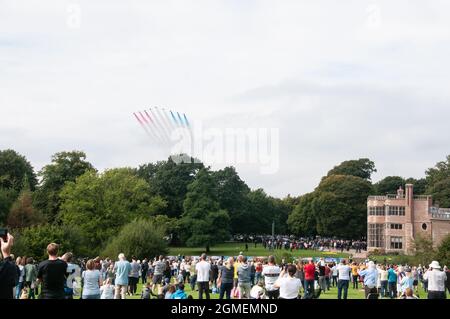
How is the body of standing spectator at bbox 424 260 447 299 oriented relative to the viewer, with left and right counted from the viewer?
facing away from the viewer

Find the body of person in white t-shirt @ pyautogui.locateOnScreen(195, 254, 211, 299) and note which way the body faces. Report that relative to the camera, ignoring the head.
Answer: away from the camera

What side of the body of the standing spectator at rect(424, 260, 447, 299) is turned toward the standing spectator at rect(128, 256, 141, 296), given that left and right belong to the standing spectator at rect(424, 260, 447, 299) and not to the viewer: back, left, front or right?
left

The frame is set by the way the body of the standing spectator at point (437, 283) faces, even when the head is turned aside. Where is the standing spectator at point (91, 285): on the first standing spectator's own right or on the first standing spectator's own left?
on the first standing spectator's own left

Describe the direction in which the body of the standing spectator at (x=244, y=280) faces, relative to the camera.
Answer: away from the camera

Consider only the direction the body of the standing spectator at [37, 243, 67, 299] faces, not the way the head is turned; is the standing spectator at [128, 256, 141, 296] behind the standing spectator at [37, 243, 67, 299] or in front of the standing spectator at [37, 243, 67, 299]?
in front

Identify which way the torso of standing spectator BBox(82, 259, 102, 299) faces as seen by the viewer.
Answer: away from the camera
